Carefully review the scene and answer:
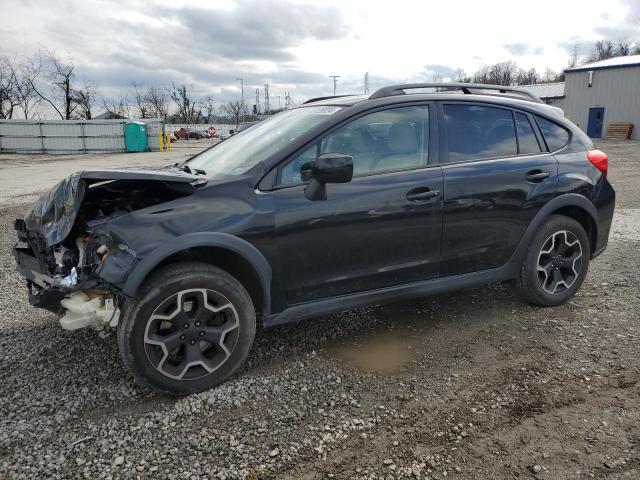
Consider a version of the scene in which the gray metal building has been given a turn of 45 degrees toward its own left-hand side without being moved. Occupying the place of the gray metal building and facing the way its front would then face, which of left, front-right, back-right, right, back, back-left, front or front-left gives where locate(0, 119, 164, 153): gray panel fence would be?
right

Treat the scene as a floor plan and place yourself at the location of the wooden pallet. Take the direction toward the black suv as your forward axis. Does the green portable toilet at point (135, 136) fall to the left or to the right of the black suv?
right

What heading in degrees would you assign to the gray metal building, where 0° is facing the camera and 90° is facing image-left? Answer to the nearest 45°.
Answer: approximately 0°

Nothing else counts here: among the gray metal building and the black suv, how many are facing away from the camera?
0

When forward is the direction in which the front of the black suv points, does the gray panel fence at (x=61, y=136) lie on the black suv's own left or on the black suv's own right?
on the black suv's own right

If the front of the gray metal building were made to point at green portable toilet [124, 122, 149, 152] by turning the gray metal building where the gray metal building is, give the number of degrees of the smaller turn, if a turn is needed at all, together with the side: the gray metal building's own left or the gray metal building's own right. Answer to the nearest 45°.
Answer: approximately 45° to the gray metal building's own right

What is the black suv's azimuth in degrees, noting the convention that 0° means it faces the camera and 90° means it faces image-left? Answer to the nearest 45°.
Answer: approximately 45°

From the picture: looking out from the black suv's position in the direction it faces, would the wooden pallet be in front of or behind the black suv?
behind

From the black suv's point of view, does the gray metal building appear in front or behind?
behind
